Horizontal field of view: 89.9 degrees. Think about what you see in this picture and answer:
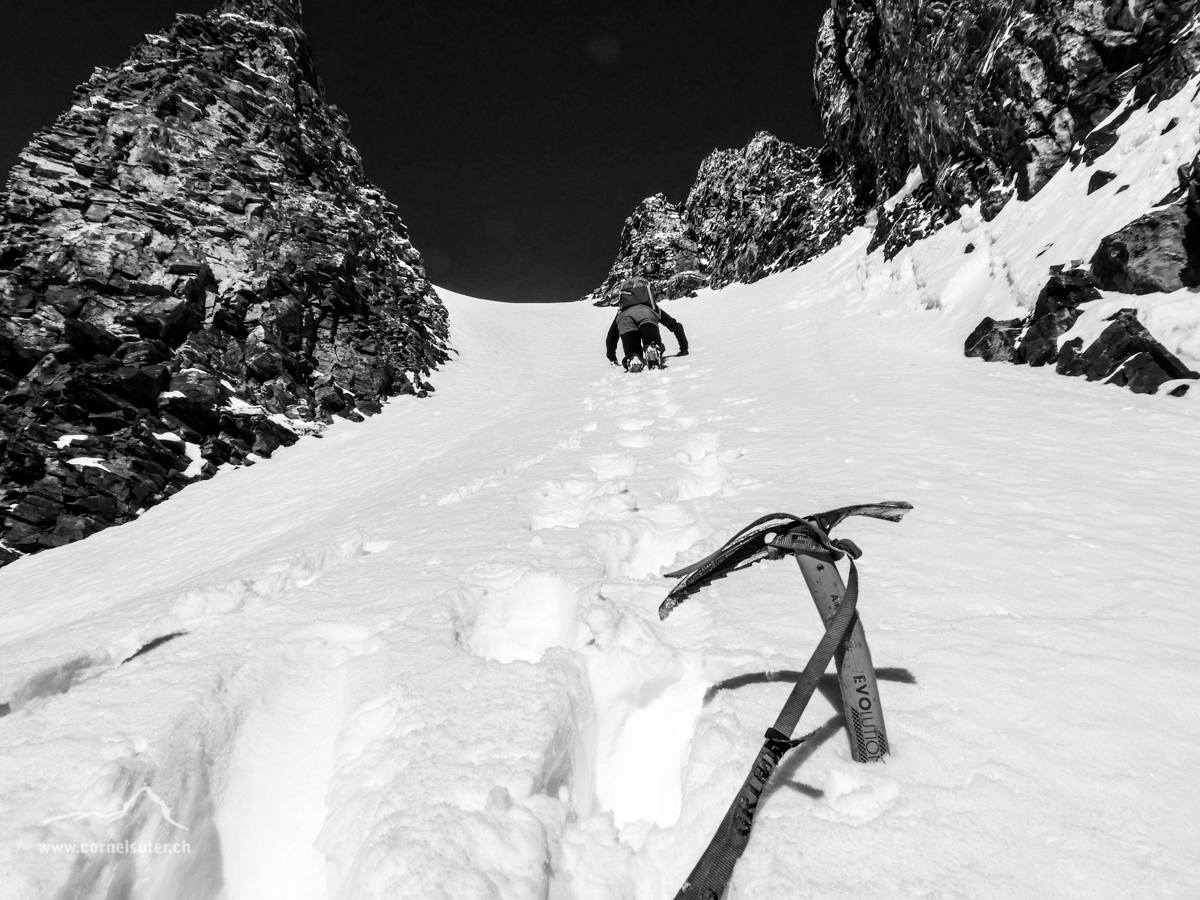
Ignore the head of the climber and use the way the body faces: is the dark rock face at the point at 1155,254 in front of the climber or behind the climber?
behind

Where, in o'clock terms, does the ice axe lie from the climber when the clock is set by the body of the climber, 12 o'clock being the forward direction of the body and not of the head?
The ice axe is roughly at 6 o'clock from the climber.

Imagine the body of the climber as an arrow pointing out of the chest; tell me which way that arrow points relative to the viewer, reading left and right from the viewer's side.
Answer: facing away from the viewer

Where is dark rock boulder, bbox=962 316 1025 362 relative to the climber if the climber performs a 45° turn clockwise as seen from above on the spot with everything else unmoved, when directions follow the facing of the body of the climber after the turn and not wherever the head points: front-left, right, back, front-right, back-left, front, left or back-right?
right

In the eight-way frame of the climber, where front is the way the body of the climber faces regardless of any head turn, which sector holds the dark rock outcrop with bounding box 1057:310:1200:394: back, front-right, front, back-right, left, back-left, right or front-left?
back-right

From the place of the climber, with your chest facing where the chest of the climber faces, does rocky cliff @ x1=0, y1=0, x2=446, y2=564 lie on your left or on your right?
on your left

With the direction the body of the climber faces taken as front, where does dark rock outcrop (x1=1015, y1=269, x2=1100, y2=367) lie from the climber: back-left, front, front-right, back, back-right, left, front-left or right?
back-right

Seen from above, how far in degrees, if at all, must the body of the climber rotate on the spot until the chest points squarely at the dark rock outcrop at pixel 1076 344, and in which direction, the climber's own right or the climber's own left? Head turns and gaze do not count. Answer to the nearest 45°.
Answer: approximately 135° to the climber's own right

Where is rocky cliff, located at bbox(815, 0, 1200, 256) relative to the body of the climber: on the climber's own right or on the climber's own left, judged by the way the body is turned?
on the climber's own right
